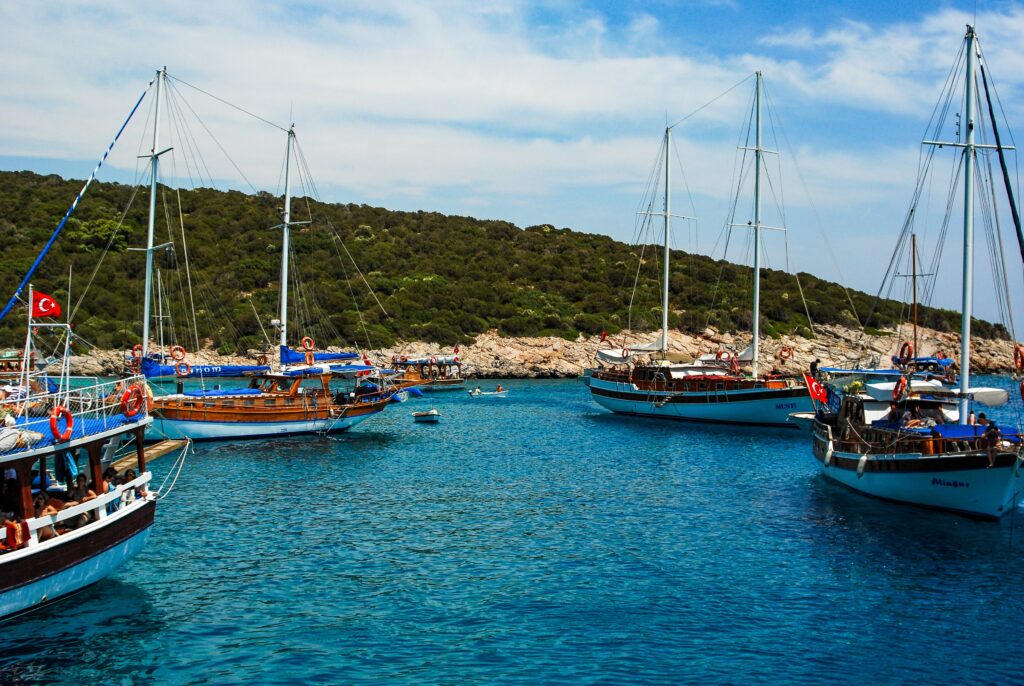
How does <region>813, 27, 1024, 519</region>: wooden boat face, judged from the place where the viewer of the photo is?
facing the viewer and to the right of the viewer

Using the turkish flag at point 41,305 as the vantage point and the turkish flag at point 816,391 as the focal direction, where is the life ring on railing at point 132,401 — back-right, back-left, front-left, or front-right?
front-right

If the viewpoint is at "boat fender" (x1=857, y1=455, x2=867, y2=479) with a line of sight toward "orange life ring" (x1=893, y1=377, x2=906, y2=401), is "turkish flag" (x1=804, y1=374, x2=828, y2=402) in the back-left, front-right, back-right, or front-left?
front-left

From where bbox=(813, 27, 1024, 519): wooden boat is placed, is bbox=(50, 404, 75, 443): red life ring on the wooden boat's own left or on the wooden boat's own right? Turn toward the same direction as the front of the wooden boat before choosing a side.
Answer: on the wooden boat's own right

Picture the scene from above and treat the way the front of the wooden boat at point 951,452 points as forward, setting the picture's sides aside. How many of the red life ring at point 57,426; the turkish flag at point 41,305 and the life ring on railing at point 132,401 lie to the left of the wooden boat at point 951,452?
0

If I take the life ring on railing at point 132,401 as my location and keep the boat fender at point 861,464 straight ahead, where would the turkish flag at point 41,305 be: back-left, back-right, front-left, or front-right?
back-left

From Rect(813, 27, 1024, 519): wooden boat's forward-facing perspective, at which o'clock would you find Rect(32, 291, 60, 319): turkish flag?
The turkish flag is roughly at 3 o'clock from the wooden boat.

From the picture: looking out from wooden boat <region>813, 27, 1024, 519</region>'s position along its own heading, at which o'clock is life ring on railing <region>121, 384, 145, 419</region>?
The life ring on railing is roughly at 3 o'clock from the wooden boat.
